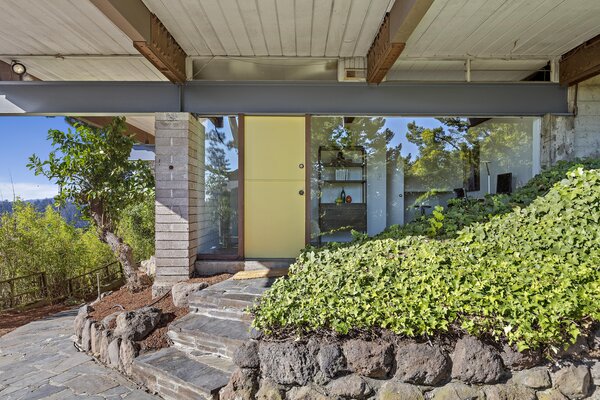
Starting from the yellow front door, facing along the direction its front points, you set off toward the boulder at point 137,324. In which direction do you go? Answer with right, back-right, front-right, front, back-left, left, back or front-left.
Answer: front-right

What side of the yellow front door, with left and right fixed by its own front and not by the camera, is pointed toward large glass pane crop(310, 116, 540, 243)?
left

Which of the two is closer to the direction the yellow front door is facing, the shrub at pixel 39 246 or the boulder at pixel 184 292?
the boulder

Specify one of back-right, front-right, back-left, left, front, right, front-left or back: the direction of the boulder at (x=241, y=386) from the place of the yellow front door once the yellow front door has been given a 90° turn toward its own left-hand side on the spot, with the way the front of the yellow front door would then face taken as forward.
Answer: right

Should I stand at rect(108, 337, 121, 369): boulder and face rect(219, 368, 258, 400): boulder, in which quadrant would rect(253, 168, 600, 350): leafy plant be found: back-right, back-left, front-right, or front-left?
front-left

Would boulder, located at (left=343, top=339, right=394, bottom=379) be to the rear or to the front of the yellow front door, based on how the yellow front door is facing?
to the front

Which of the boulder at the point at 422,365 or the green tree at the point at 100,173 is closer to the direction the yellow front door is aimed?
the boulder

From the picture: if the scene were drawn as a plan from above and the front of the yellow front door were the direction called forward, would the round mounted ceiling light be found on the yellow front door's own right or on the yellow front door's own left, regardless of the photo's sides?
on the yellow front door's own right

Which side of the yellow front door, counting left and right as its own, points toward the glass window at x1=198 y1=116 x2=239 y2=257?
right

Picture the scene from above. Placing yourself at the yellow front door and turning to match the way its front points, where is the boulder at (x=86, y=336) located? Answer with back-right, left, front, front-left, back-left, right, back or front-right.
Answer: front-right

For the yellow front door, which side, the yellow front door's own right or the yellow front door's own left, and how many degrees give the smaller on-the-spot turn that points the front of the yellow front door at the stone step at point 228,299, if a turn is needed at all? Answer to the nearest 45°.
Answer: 0° — it already faces it

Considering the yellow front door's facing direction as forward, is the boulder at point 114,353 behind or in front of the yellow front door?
in front

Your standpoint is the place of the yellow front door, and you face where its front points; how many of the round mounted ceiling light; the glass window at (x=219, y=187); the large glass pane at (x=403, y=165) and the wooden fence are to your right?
3

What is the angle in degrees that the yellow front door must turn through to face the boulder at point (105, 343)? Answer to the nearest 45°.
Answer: approximately 45° to its right

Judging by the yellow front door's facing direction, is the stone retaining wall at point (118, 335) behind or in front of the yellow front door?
in front

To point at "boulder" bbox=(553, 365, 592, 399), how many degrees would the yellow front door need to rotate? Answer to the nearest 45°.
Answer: approximately 45° to its left

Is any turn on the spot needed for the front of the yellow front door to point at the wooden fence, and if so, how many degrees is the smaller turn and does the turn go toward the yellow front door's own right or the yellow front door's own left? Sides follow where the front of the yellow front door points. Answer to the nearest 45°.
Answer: approximately 90° to the yellow front door's own right

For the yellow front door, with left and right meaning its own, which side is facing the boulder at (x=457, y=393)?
front

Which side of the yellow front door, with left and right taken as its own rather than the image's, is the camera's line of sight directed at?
front
